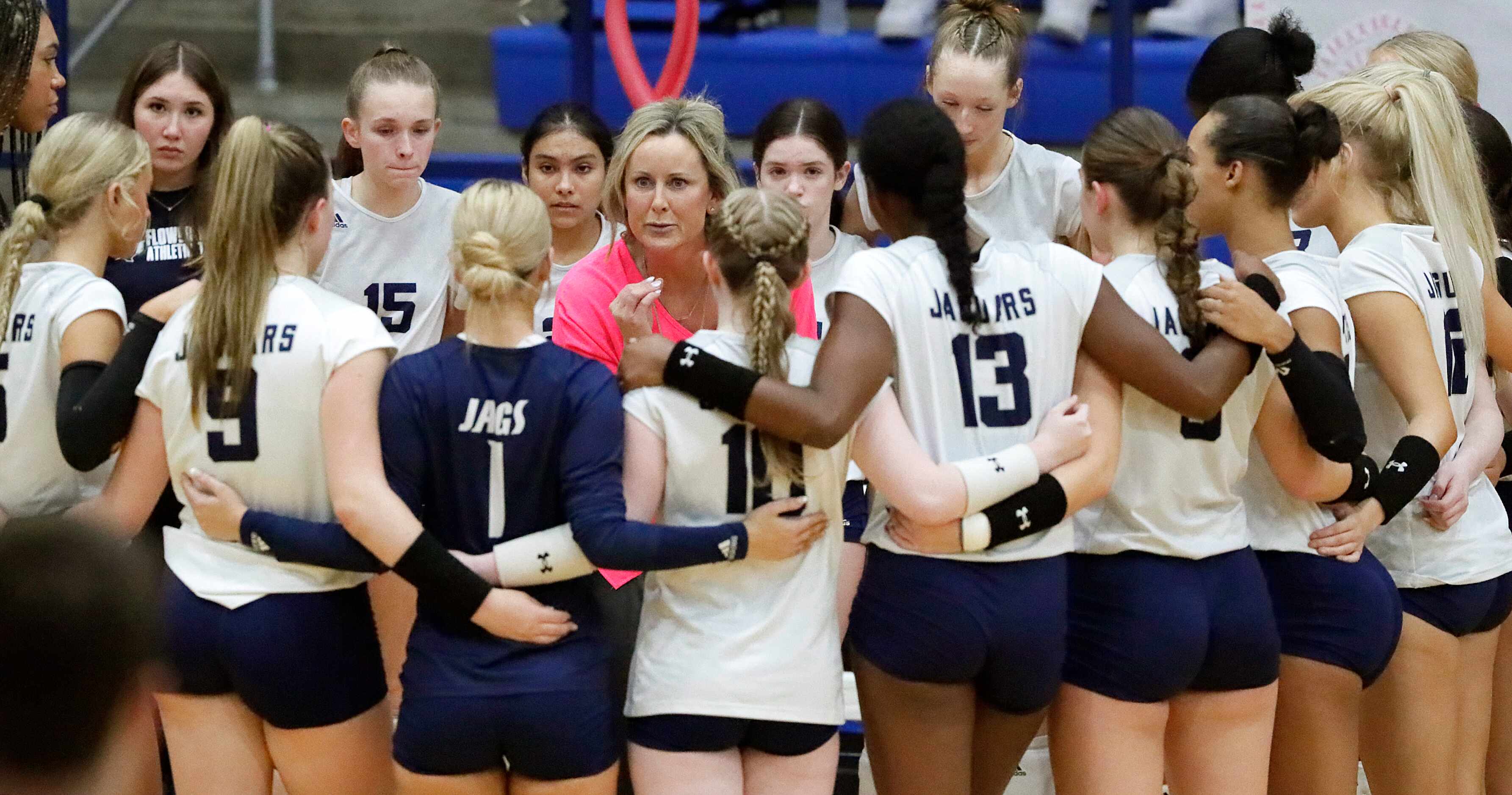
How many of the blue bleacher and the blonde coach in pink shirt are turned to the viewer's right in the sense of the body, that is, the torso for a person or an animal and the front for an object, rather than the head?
0

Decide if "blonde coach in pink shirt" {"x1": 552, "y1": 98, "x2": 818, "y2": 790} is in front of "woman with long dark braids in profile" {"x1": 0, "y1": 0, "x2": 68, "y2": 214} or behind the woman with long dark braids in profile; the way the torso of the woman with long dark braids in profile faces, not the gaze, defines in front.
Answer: in front

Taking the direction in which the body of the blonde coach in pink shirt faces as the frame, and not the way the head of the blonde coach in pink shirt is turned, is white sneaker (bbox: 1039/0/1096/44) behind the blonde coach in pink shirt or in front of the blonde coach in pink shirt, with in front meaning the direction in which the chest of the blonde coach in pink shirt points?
behind

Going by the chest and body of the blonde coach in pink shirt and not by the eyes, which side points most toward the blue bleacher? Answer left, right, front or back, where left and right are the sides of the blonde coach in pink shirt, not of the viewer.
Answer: back

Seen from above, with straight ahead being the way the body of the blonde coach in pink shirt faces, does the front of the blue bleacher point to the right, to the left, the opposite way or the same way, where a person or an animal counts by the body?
the same way

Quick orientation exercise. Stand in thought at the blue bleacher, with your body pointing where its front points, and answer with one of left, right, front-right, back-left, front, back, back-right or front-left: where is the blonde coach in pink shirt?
front

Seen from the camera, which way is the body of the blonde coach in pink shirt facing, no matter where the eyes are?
toward the camera

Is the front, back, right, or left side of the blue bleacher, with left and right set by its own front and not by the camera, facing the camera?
front
